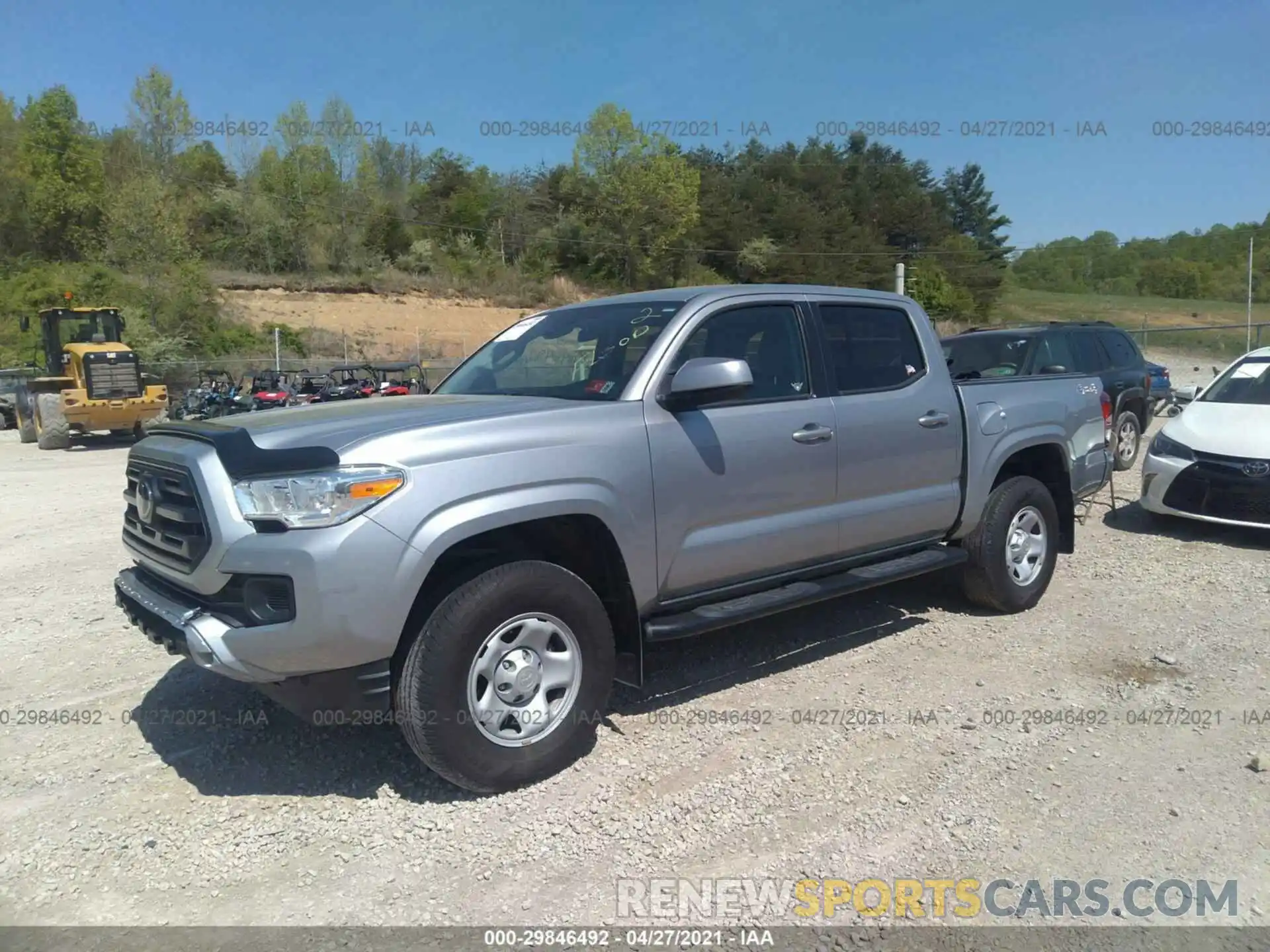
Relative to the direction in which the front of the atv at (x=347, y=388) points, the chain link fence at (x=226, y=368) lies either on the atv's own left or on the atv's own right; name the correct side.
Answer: on the atv's own right

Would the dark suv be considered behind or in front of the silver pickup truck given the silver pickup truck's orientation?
behind

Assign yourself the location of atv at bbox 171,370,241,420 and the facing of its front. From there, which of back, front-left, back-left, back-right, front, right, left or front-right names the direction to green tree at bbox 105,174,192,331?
back-right

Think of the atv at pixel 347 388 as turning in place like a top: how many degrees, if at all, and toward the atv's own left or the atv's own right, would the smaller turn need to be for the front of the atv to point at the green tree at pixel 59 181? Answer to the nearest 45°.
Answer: approximately 135° to the atv's own right

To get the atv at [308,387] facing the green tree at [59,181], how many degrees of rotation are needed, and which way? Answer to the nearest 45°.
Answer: approximately 135° to its right

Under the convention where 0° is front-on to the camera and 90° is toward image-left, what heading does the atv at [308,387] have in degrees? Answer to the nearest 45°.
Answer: approximately 45°

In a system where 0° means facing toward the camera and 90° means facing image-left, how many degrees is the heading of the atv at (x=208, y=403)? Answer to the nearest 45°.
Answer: approximately 45°

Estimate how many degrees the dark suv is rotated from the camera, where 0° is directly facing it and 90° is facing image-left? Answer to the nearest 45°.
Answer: approximately 45°
